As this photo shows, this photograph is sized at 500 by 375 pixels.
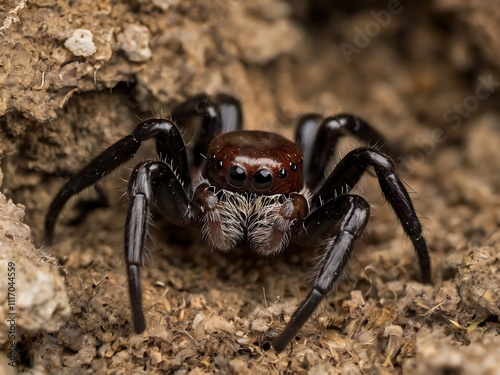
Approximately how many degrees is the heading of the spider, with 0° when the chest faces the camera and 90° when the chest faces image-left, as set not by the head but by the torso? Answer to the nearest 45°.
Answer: approximately 0°
